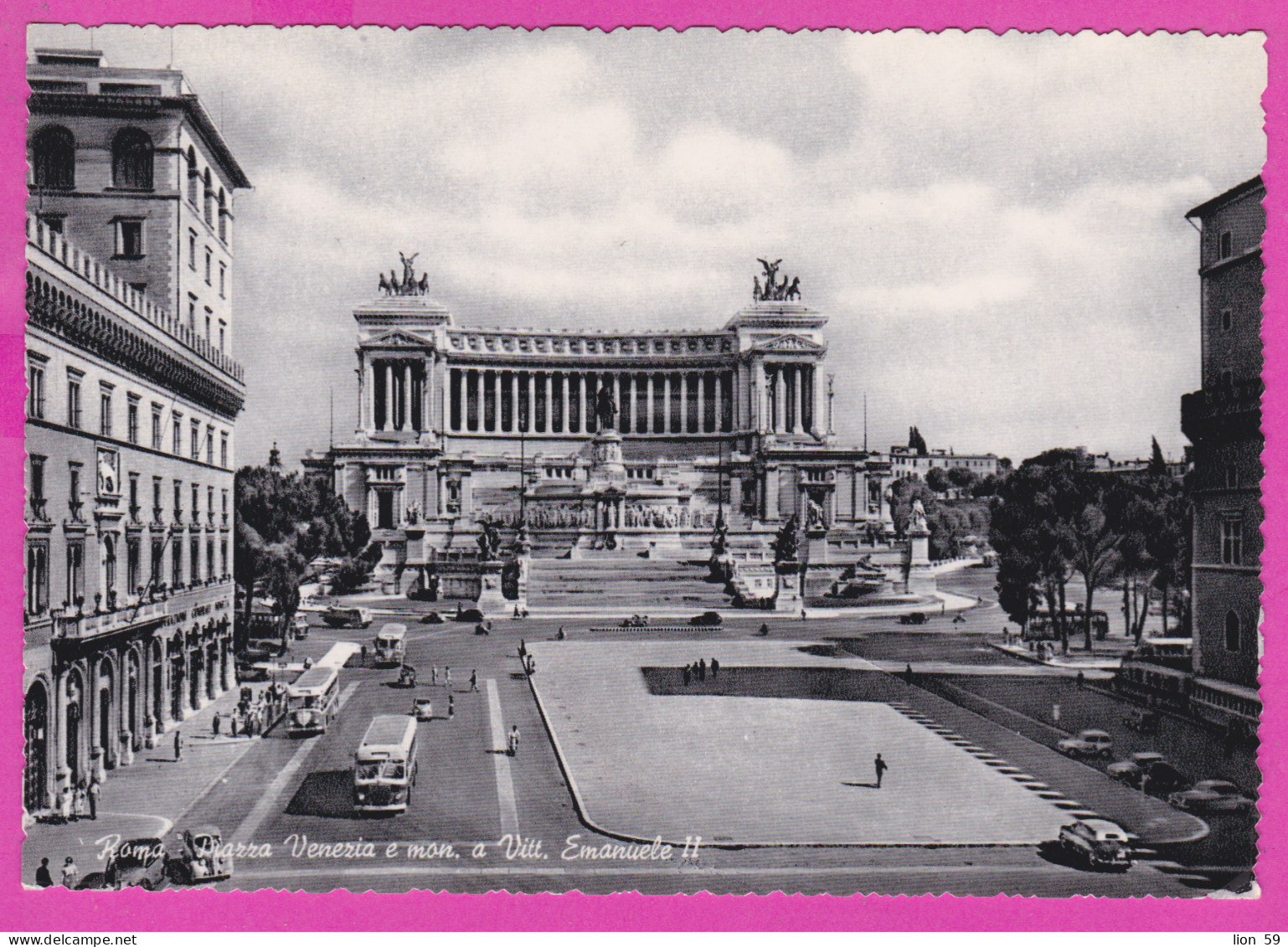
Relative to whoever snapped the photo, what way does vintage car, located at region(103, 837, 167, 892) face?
facing the viewer and to the left of the viewer

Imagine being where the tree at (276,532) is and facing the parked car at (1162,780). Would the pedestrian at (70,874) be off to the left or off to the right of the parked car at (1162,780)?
right

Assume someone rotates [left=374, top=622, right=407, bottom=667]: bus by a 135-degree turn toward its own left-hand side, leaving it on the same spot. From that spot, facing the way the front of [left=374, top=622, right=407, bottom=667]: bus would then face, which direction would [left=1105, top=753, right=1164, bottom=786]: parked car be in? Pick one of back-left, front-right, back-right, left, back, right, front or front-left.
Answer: right

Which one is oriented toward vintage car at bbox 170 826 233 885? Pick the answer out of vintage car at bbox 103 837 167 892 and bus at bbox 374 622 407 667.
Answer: the bus

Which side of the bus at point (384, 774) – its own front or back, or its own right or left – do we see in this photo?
front

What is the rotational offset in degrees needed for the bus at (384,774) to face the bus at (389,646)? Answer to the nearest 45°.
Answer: approximately 180°

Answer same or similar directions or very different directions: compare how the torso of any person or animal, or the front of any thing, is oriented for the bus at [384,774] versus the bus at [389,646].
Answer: same or similar directions

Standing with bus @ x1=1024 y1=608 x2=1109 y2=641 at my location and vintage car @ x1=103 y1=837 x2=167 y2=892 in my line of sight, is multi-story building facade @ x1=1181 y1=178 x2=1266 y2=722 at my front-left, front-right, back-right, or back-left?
front-left

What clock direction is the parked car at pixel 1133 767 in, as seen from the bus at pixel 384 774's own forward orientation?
The parked car is roughly at 9 o'clock from the bus.

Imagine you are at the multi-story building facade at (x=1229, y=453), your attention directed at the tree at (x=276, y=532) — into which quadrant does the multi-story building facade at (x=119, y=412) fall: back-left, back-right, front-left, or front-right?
front-left

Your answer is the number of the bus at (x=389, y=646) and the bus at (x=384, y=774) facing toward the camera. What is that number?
2
